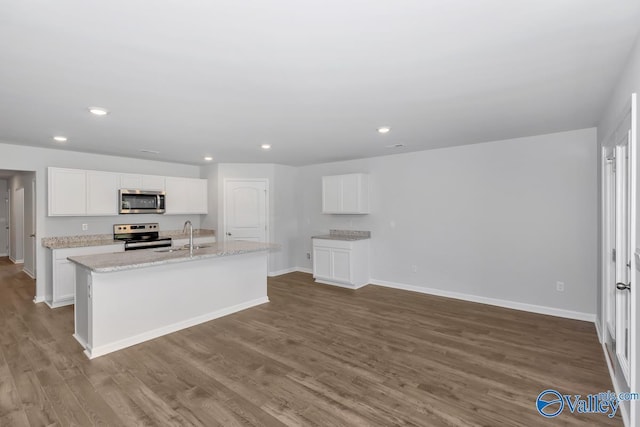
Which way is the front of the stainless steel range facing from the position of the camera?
facing the viewer and to the right of the viewer

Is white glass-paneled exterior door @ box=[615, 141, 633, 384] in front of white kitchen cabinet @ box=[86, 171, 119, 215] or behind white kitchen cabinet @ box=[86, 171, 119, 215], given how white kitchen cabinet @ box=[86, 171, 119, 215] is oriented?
in front

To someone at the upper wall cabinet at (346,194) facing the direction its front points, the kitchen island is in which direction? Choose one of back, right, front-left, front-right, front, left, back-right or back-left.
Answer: front

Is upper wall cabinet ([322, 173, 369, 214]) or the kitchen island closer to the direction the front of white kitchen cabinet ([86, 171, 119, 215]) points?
the kitchen island

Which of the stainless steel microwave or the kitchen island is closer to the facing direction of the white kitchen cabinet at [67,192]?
the kitchen island

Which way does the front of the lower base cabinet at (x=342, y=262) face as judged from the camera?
facing the viewer and to the left of the viewer

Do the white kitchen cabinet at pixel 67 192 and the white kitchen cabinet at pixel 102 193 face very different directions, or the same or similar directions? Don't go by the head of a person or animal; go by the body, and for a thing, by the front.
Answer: same or similar directions

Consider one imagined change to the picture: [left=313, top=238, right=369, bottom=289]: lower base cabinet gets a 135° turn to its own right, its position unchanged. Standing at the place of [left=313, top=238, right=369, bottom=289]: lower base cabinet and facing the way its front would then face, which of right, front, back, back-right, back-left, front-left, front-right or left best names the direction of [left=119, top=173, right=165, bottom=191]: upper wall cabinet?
left

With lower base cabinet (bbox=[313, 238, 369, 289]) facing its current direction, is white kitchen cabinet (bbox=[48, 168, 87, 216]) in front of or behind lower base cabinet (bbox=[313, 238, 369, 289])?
in front

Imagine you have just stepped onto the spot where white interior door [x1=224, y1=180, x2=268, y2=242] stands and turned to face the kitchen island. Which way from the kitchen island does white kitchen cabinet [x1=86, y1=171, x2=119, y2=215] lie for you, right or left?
right

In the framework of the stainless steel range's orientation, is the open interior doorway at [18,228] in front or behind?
behind

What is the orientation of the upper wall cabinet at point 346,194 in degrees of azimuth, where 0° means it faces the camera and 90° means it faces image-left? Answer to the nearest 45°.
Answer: approximately 45°

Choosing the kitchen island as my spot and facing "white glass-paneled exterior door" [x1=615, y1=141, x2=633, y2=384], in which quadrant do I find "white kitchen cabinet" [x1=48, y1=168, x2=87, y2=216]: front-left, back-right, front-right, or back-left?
back-left

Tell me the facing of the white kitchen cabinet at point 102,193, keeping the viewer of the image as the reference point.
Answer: facing the viewer

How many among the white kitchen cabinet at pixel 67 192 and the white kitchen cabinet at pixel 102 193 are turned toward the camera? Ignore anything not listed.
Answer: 2
